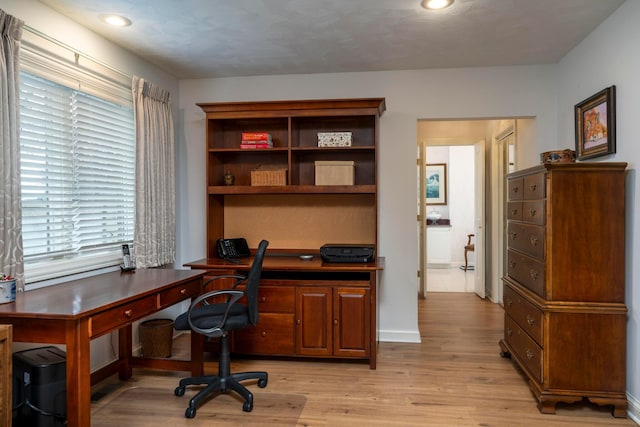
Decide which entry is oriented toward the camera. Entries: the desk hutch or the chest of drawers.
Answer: the desk hutch

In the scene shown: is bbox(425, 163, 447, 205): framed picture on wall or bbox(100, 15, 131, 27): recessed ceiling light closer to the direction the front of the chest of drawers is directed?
the recessed ceiling light

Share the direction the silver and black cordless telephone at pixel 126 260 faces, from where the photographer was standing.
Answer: facing the viewer and to the right of the viewer

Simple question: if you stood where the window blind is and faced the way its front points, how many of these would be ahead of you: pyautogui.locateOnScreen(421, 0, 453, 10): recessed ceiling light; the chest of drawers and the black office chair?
3

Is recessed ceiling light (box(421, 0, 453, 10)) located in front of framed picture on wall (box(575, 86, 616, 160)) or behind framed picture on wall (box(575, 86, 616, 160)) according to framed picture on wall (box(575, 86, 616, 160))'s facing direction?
in front

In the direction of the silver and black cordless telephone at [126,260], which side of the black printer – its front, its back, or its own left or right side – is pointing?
right

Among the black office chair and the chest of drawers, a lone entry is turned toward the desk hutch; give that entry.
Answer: the chest of drawers

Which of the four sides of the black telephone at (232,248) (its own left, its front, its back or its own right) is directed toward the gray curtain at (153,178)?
right

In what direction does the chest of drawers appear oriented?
to the viewer's left

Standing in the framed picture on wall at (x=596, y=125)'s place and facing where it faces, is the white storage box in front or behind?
in front

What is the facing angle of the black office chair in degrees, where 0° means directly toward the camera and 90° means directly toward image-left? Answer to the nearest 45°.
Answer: approximately 90°

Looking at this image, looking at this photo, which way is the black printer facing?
toward the camera

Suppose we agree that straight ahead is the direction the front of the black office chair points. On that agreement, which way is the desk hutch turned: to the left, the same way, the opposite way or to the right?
to the left

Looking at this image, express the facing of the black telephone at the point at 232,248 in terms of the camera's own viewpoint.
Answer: facing the viewer

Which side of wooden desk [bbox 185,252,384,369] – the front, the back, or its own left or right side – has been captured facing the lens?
front

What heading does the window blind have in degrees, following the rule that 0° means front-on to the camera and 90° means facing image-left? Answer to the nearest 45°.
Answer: approximately 315°

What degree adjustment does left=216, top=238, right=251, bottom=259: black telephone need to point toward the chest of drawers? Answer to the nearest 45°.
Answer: approximately 45° to its left
